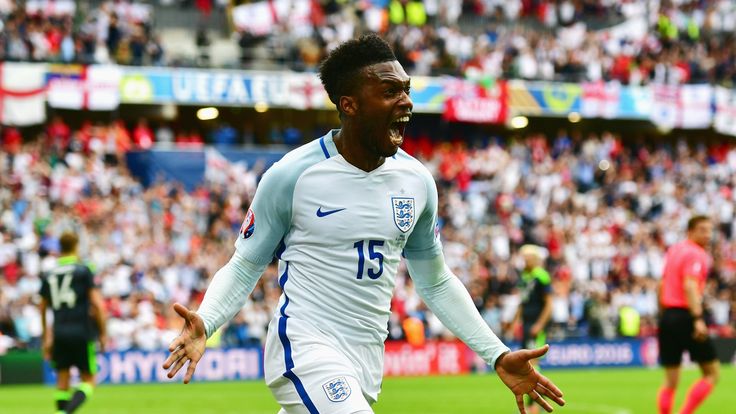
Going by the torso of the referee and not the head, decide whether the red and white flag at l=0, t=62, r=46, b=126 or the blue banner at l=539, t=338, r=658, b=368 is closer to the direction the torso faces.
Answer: the blue banner

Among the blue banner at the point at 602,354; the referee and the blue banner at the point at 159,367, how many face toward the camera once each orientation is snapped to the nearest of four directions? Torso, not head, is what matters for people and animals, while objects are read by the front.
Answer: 2

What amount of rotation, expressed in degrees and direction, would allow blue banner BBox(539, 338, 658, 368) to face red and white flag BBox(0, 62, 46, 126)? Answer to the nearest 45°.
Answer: approximately 90° to its right

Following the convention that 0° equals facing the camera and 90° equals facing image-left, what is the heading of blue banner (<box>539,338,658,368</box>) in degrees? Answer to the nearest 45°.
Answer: approximately 0°

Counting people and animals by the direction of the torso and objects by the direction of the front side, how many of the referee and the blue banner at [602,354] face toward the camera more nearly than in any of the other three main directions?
1

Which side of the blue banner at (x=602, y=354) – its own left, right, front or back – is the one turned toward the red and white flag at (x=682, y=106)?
back

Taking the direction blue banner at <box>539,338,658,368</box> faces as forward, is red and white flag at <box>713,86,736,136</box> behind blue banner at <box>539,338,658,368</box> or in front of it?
behind
